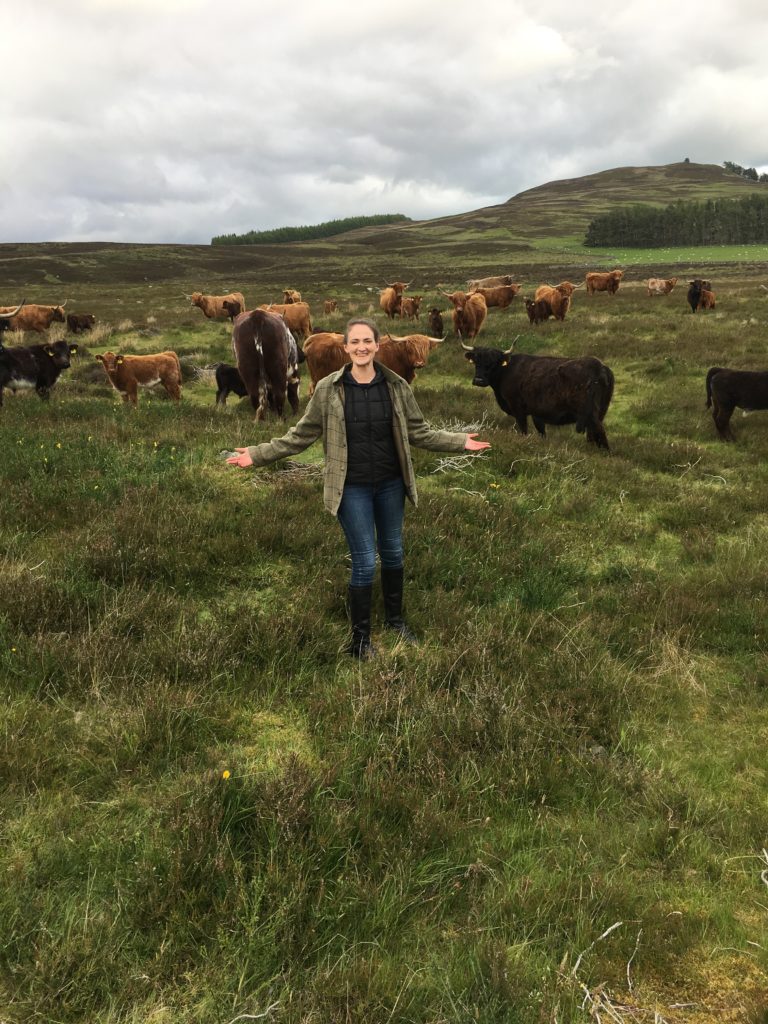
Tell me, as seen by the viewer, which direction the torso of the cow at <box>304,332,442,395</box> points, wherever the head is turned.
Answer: to the viewer's right

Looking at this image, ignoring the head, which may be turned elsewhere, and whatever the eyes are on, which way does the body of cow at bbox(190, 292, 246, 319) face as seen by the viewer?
to the viewer's left

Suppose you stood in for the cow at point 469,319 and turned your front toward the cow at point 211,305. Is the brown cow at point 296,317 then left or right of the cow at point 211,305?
left

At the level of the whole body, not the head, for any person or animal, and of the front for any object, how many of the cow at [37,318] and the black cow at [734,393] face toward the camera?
0

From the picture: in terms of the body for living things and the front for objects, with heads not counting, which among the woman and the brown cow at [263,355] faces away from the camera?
the brown cow

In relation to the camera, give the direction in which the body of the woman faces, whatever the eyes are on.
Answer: toward the camera
